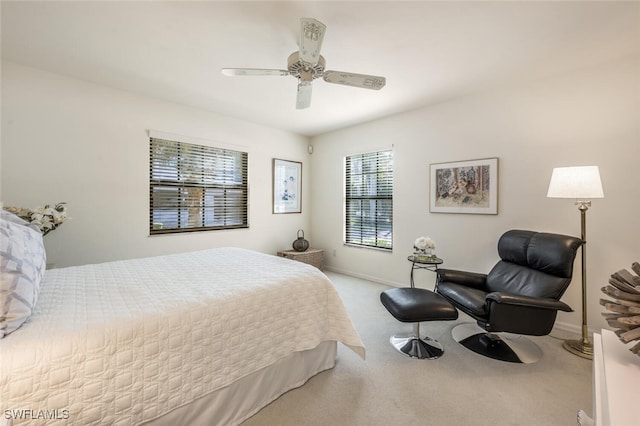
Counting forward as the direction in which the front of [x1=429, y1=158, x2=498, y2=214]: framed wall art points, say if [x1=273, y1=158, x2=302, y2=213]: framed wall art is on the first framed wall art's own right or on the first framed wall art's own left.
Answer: on the first framed wall art's own right

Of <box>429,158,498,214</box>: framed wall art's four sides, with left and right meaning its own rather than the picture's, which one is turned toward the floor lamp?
left

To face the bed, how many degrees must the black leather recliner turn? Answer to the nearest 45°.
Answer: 0° — it already faces it

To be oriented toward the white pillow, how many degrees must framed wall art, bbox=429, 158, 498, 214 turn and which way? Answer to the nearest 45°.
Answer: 0° — it already faces it

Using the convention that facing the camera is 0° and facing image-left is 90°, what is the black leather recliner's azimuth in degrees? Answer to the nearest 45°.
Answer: approximately 45°

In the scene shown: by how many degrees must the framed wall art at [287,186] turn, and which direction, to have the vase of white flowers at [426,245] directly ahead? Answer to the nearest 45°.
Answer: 0° — it already faces it

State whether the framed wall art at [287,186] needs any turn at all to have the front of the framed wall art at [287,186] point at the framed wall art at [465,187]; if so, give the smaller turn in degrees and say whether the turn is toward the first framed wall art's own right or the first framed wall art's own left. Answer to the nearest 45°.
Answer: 0° — it already faces it

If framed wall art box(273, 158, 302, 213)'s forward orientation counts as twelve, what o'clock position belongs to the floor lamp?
The floor lamp is roughly at 12 o'clock from the framed wall art.

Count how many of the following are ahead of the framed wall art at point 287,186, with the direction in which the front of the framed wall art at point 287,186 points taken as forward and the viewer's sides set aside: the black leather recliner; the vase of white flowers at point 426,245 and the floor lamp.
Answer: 3

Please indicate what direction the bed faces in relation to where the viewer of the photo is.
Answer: facing away from the viewer and to the right of the viewer
